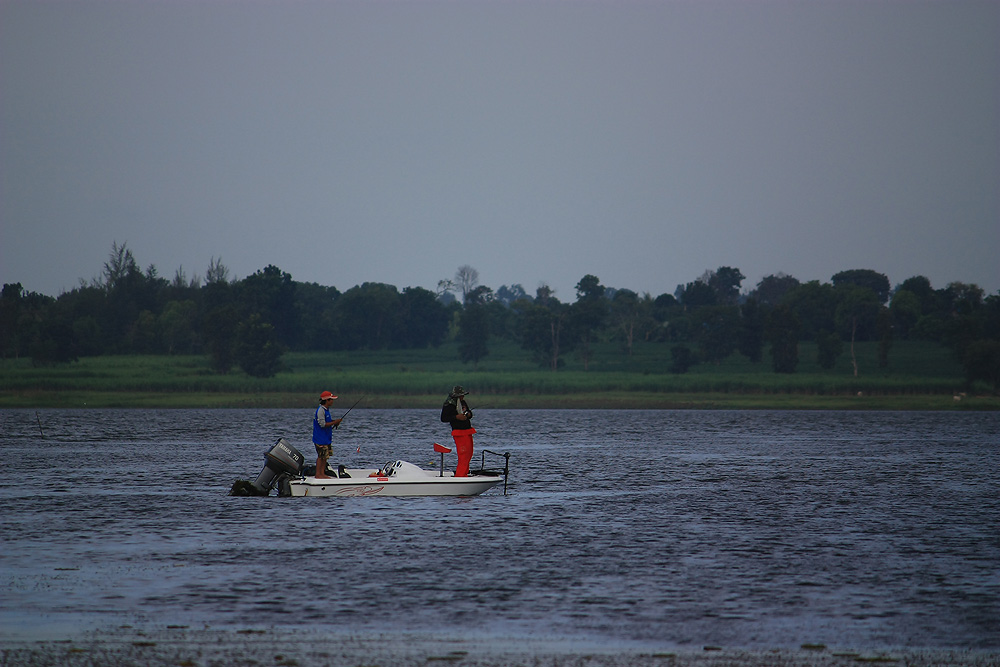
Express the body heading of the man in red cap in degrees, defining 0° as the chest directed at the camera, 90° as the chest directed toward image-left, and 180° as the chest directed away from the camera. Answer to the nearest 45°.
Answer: approximately 270°

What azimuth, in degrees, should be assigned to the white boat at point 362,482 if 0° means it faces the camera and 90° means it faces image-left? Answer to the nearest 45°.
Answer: approximately 270°

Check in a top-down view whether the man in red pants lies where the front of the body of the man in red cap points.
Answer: yes
